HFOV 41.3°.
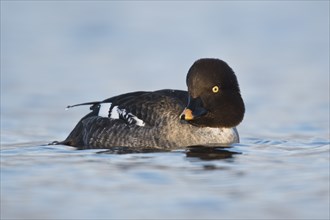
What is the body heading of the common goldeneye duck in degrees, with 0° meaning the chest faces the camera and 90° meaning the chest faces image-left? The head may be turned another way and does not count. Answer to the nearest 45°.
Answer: approximately 270°
